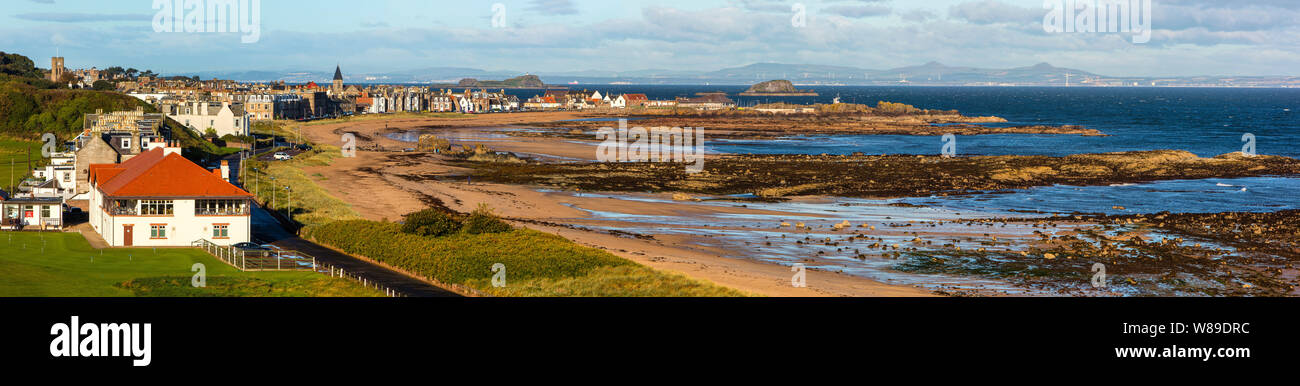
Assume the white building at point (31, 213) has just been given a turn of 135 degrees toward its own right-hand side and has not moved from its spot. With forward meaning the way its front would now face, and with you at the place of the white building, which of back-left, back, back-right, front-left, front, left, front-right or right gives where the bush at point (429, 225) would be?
back

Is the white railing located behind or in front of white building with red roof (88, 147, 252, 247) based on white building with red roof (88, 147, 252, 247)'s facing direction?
in front

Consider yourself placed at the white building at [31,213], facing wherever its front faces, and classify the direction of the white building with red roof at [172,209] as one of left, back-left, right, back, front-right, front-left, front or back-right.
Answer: front-left

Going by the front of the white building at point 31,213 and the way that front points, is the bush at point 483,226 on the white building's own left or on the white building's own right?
on the white building's own left

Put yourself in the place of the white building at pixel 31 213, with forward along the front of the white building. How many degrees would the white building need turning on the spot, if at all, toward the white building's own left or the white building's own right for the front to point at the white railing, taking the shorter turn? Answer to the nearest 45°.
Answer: approximately 45° to the white building's own left

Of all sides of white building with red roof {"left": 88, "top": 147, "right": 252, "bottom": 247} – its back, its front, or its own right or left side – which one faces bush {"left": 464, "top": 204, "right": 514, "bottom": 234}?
left

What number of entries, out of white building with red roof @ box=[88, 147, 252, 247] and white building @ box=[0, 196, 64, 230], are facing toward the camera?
2

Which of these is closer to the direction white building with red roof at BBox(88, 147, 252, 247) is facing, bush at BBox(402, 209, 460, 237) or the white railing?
the white railing

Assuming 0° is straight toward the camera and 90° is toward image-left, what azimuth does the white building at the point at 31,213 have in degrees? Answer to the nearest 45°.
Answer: approximately 0°

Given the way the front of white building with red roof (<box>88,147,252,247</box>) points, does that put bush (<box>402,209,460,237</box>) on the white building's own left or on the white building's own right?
on the white building's own left

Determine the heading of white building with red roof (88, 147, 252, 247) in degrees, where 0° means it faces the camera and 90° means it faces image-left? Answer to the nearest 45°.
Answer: approximately 0°
